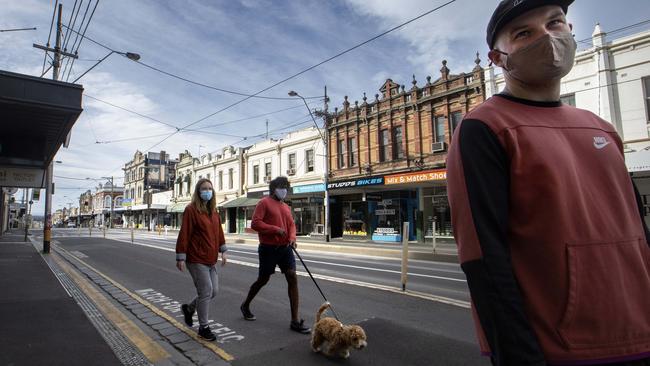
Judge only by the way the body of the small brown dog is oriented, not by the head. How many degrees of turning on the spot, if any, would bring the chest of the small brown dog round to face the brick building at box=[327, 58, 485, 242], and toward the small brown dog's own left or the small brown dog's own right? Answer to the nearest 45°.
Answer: approximately 135° to the small brown dog's own left

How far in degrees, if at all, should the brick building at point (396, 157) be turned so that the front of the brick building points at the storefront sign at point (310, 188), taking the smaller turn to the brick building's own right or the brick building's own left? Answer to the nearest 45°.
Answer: approximately 90° to the brick building's own right

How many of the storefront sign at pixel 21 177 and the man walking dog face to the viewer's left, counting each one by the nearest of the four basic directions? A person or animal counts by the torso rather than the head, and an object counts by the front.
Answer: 0

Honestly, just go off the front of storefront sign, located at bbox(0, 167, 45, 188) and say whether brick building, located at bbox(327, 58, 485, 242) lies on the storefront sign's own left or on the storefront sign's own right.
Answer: on the storefront sign's own left

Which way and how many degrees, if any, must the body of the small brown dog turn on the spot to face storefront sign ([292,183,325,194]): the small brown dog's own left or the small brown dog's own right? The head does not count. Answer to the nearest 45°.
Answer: approximately 135° to the small brown dog's own left

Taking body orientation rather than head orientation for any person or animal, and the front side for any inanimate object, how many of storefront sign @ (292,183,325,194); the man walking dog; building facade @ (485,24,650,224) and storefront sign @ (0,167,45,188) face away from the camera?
0

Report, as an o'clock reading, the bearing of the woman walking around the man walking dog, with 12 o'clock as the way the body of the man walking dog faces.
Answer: The woman walking is roughly at 4 o'clock from the man walking dog.

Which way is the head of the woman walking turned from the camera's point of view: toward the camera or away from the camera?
toward the camera

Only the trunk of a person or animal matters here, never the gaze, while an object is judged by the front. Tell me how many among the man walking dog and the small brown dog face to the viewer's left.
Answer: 0

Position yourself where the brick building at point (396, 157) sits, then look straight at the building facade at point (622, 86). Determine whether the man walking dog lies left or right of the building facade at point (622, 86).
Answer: right

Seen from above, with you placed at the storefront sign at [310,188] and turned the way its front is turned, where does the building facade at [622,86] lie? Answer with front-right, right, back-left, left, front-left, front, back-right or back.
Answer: left

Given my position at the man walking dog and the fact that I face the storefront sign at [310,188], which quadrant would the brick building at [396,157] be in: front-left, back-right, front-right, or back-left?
front-right

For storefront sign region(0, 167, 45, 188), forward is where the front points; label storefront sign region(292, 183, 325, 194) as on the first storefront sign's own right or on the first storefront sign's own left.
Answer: on the first storefront sign's own left

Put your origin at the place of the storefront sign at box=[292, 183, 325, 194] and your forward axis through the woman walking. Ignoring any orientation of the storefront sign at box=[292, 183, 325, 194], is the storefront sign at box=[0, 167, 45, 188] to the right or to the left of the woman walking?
right

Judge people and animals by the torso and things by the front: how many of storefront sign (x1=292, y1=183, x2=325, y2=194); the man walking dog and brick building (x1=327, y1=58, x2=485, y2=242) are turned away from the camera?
0

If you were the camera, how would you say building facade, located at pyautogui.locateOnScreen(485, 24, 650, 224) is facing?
facing the viewer and to the left of the viewer

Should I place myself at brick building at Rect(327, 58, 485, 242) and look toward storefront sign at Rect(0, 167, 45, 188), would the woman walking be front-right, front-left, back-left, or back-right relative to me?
front-left
